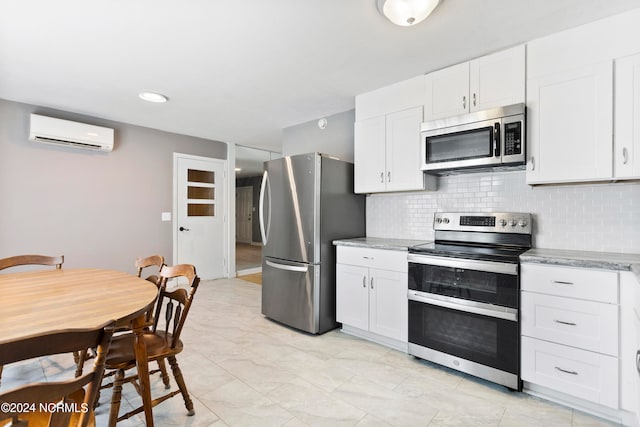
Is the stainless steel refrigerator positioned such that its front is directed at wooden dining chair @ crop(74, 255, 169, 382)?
yes

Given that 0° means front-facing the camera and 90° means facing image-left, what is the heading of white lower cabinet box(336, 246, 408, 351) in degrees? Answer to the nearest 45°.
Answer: approximately 45°

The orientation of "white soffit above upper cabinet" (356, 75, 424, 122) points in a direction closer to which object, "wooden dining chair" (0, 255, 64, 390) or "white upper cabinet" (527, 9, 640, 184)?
the wooden dining chair

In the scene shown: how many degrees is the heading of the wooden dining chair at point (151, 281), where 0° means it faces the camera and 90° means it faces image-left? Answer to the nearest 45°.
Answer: approximately 45°

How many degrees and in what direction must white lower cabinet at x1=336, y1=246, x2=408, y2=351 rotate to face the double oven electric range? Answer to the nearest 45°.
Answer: approximately 90° to its left
